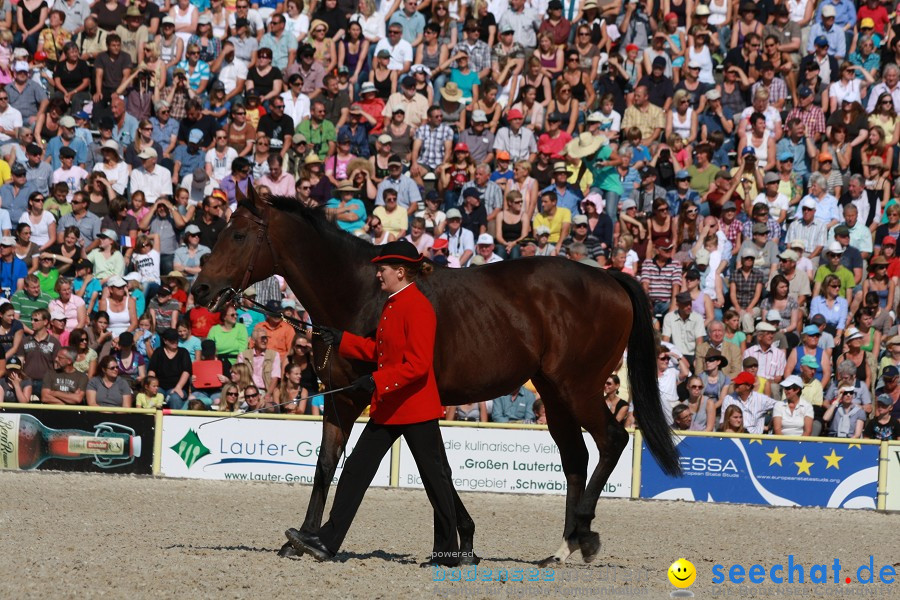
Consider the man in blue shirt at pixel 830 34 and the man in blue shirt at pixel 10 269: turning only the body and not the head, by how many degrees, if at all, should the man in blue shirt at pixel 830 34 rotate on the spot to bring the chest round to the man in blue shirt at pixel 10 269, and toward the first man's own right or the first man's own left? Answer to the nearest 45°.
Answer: approximately 45° to the first man's own right

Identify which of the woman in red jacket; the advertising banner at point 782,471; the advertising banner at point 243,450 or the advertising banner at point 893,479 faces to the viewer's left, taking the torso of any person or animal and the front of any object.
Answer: the woman in red jacket

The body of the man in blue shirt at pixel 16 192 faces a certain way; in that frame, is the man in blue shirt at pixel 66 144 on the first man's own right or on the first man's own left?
on the first man's own left

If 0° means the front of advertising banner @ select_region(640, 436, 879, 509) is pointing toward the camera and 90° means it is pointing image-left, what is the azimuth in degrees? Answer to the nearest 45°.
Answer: approximately 0°

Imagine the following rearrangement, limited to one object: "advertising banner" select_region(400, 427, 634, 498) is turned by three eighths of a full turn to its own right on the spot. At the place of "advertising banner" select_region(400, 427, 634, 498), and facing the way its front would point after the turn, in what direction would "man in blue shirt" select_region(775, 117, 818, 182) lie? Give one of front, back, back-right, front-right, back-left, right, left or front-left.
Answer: right

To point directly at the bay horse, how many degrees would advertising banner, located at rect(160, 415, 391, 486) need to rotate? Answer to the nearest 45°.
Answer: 0° — it already faces it

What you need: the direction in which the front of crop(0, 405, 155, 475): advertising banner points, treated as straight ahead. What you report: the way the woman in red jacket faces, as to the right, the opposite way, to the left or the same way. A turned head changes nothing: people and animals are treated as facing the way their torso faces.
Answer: to the right

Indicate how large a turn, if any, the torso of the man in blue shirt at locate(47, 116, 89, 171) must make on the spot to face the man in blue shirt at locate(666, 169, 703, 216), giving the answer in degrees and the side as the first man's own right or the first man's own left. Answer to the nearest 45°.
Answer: approximately 90° to the first man's own left

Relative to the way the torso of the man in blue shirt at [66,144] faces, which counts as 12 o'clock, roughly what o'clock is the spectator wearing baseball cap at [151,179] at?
The spectator wearing baseball cap is roughly at 10 o'clock from the man in blue shirt.

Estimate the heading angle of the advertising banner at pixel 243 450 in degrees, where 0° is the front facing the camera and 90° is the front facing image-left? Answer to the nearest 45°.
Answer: approximately 0°
